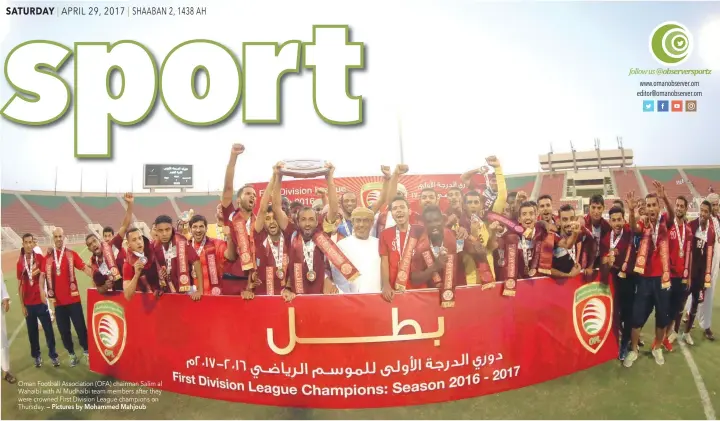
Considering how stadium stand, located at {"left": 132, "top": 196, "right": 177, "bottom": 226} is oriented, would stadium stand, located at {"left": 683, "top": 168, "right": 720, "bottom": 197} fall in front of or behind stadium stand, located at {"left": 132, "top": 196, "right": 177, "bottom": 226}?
in front

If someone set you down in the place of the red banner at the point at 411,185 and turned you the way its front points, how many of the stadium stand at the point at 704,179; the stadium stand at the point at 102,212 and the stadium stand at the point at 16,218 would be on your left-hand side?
1

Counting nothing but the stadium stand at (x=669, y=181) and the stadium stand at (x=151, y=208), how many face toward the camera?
2

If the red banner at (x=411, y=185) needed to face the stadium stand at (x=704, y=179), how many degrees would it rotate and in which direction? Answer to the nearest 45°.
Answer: approximately 90° to its left

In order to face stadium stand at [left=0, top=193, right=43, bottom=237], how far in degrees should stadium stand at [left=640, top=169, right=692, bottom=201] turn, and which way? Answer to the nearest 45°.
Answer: approximately 45° to its right

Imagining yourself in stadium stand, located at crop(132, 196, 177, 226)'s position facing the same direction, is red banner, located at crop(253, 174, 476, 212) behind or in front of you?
in front

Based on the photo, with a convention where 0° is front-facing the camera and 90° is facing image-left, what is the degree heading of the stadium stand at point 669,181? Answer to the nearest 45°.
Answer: approximately 0°

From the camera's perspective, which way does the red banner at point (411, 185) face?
toward the camera

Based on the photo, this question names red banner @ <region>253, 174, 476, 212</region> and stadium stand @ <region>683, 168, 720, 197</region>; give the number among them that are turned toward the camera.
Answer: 2
